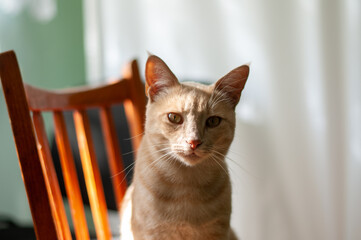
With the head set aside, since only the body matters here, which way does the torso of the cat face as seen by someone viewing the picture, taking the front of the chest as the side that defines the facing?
toward the camera

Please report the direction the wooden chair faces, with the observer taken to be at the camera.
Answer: facing the viewer and to the right of the viewer
